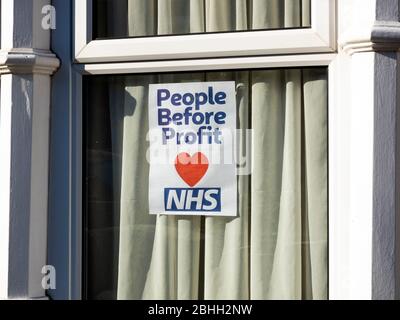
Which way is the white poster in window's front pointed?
toward the camera
